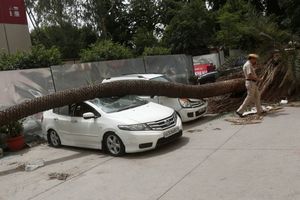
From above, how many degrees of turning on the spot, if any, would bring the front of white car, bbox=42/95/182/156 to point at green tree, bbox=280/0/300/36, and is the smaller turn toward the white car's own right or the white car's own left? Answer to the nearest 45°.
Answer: approximately 90° to the white car's own left

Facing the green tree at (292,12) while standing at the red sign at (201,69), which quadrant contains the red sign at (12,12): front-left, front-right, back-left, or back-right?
back-left

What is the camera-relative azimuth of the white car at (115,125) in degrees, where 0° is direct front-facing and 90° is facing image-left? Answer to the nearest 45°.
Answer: approximately 315°

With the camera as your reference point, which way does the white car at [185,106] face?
facing the viewer and to the right of the viewer

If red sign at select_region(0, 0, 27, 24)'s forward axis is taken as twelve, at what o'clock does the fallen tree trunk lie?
The fallen tree trunk is roughly at 12 o'clock from the red sign.

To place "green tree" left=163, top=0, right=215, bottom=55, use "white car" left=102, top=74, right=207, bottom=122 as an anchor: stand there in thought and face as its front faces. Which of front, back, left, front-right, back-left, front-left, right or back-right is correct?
back-left

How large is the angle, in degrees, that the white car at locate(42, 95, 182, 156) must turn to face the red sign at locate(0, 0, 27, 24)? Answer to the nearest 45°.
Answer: approximately 135° to its left

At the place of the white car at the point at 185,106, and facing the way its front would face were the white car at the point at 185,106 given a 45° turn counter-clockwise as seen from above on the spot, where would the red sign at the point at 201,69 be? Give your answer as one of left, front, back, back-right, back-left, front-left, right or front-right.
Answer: left

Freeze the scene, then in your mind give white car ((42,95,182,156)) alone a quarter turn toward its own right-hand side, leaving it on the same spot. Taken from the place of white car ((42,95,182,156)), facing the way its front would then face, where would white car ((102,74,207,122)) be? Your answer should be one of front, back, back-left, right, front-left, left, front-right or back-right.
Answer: back

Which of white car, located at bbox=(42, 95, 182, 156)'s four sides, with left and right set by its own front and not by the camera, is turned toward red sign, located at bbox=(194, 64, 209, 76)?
left

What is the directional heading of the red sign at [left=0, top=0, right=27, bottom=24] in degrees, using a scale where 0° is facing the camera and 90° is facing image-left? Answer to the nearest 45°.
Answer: approximately 0°
